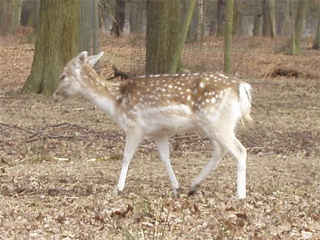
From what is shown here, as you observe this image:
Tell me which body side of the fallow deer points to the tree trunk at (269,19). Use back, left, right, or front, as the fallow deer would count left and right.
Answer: right

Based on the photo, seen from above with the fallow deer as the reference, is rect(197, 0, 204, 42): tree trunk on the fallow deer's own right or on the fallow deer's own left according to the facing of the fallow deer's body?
on the fallow deer's own right

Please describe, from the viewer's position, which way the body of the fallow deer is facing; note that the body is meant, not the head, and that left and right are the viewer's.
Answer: facing to the left of the viewer

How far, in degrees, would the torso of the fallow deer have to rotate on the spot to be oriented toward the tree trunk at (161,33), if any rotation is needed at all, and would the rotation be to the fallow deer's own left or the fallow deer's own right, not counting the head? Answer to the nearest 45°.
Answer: approximately 90° to the fallow deer's own right

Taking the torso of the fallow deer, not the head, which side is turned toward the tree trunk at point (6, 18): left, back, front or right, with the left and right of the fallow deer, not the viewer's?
right

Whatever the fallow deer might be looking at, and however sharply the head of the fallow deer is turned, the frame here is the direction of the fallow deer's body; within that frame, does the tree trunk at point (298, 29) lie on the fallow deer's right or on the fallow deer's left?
on the fallow deer's right

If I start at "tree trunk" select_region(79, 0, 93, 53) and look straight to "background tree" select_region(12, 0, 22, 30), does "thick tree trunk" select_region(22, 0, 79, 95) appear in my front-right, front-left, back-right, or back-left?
back-left

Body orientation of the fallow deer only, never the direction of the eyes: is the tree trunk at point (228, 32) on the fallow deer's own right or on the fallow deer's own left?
on the fallow deer's own right

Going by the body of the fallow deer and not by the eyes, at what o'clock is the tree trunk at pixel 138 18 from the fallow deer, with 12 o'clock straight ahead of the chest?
The tree trunk is roughly at 3 o'clock from the fallow deer.
